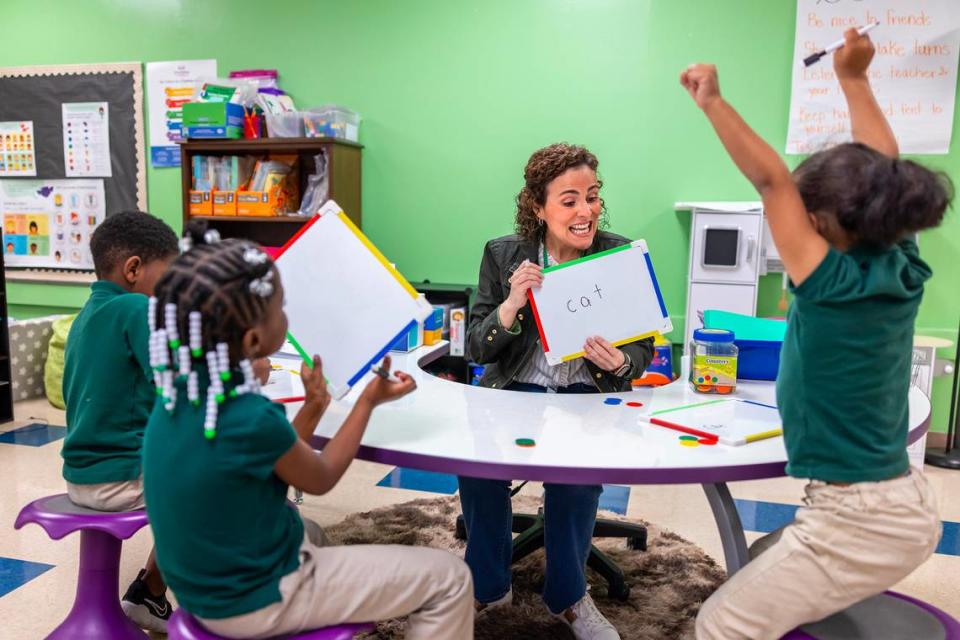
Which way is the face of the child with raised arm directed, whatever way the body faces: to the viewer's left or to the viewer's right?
to the viewer's left

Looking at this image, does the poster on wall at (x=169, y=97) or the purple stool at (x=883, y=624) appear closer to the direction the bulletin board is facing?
the purple stool

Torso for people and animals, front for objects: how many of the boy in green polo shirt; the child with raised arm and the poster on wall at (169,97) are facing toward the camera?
1

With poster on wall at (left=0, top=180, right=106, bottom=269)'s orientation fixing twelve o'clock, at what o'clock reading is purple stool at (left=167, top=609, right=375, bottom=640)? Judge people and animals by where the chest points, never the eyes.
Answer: The purple stool is roughly at 12 o'clock from the poster on wall.

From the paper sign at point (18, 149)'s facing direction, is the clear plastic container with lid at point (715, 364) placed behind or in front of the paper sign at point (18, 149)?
in front

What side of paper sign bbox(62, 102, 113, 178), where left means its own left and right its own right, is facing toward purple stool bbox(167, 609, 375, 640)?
front

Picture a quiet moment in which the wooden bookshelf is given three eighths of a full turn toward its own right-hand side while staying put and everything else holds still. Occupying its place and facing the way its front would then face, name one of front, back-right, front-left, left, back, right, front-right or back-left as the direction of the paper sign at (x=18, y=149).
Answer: front

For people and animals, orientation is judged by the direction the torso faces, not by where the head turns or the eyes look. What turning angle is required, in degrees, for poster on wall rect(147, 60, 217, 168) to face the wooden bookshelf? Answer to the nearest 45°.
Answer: approximately 45° to its left

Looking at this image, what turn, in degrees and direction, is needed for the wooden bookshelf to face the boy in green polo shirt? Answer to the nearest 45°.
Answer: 0° — it already faces them

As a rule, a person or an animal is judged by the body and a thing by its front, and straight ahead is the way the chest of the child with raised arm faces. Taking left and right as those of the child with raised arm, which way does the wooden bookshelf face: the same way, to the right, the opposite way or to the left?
the opposite way

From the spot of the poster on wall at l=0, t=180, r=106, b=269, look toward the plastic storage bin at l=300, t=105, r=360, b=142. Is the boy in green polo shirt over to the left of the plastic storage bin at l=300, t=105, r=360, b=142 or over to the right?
right

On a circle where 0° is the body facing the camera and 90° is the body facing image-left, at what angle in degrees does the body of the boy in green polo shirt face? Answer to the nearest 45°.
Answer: approximately 225°

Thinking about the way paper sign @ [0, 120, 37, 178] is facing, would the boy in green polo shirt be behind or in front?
in front
